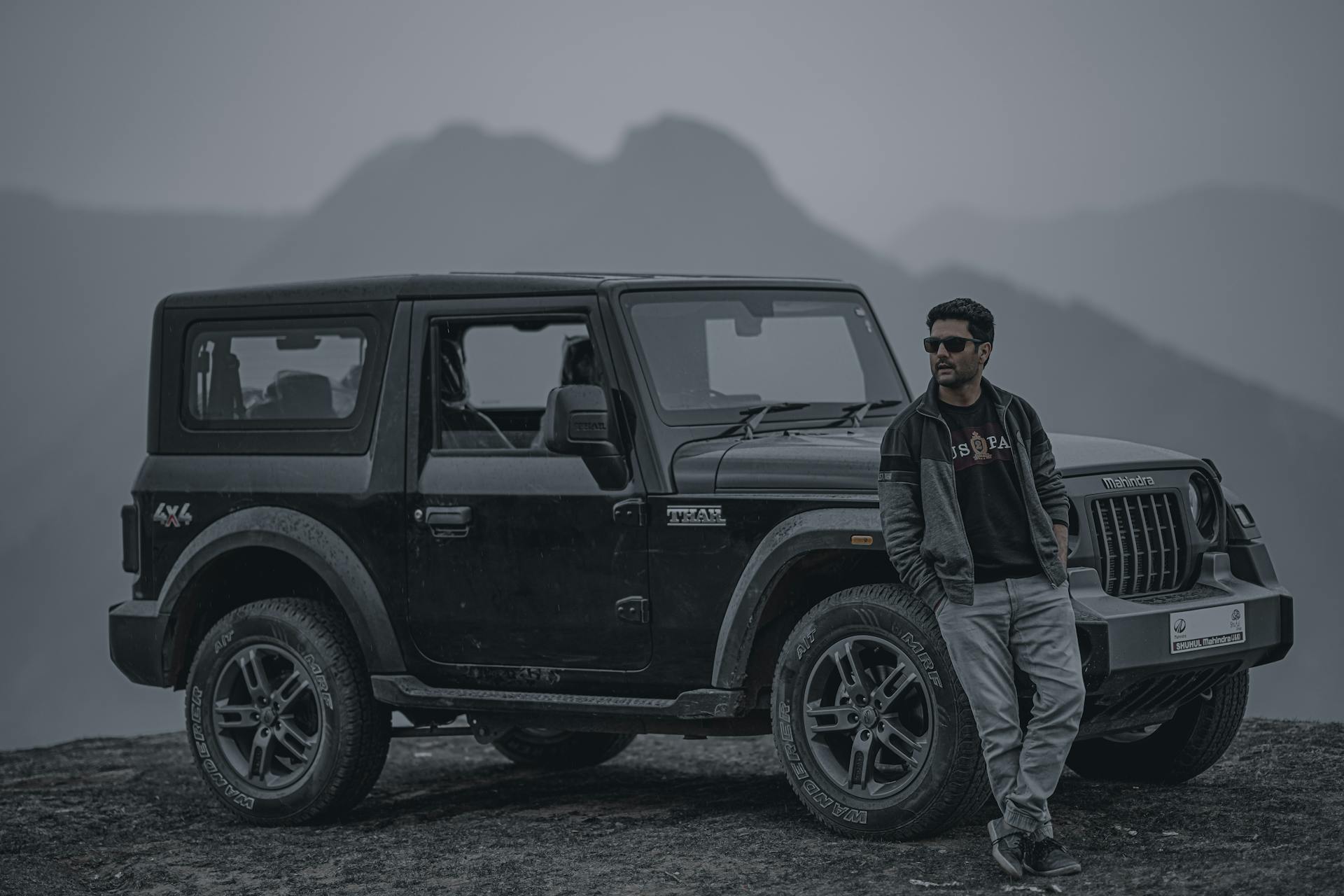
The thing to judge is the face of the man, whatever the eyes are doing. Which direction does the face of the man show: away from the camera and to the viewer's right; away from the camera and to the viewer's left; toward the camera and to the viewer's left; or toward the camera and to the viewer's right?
toward the camera and to the viewer's left

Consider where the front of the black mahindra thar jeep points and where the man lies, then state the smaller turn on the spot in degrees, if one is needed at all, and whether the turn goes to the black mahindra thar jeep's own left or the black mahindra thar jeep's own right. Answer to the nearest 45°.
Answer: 0° — it already faces them

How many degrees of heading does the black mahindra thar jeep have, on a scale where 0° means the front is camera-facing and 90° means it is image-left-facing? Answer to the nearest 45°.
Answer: approximately 315°

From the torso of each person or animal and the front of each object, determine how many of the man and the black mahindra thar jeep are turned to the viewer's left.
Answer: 0

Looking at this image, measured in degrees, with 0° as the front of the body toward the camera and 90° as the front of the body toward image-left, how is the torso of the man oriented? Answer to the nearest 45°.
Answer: approximately 0°
